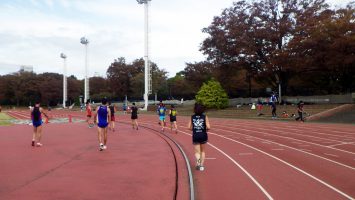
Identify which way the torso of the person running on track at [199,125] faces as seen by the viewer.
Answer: away from the camera

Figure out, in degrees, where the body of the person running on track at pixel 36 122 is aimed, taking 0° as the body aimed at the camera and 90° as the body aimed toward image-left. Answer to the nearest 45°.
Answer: approximately 180°

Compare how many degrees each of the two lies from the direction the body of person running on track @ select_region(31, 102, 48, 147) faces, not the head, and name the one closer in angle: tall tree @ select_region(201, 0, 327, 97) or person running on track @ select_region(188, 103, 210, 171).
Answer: the tall tree

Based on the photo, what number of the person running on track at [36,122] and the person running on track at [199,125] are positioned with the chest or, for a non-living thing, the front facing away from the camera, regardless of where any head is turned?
2

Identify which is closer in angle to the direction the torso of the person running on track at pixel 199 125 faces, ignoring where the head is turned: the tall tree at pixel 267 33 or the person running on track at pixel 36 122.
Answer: the tall tree

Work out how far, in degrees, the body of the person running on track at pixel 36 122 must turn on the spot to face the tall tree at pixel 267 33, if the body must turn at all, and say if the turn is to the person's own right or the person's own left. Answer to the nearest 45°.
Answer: approximately 45° to the person's own right
